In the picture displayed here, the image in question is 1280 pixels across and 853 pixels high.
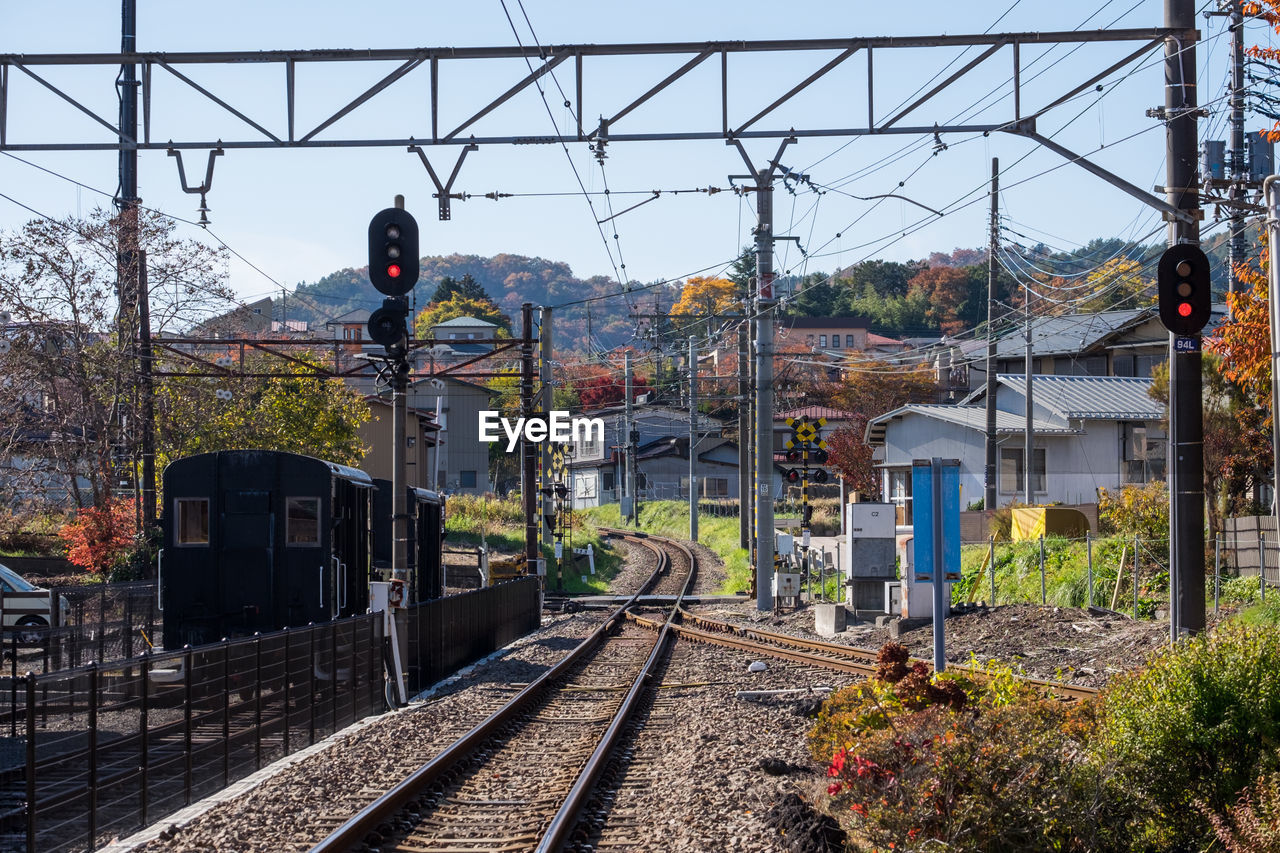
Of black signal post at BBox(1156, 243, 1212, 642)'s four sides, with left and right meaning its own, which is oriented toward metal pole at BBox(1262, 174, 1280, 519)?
back

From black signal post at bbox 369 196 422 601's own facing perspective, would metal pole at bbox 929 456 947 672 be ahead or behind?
ahead

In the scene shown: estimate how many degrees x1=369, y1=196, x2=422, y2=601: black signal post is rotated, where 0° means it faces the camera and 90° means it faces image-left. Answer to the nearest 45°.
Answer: approximately 0°

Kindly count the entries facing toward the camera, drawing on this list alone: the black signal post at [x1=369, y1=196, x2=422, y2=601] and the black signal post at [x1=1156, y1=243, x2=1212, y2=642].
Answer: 2

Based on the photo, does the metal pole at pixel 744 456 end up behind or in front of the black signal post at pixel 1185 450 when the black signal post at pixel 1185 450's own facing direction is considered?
behind

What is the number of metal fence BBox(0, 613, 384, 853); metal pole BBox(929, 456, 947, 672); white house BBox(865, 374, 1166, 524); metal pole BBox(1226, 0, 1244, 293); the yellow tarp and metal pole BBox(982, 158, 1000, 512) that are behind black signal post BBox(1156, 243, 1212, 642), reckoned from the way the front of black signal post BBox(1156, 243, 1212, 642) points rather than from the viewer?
4

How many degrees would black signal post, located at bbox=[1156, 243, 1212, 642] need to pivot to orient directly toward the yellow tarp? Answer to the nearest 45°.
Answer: approximately 180°

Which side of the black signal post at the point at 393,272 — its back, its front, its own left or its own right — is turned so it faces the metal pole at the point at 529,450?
back

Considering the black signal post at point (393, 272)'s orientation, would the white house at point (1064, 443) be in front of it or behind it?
behind

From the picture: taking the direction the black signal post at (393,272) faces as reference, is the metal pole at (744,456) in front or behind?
behind

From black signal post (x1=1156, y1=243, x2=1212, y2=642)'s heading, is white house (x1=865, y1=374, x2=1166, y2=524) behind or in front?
behind

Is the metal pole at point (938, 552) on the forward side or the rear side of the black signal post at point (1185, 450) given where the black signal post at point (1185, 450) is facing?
on the forward side

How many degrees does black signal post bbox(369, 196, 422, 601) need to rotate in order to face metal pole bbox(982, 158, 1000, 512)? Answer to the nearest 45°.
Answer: approximately 135° to its left
